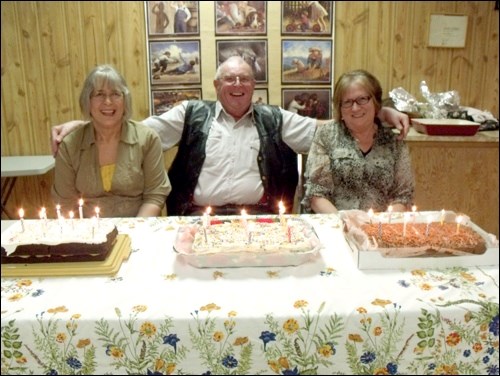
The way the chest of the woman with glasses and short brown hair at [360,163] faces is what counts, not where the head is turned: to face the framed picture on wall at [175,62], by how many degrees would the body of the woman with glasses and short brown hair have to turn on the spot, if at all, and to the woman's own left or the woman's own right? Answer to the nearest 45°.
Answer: approximately 135° to the woman's own right

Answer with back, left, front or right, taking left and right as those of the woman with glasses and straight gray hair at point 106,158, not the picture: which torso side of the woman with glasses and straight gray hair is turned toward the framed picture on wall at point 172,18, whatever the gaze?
back

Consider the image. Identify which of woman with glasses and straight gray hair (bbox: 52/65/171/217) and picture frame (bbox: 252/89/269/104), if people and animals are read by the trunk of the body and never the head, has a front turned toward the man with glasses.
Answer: the picture frame

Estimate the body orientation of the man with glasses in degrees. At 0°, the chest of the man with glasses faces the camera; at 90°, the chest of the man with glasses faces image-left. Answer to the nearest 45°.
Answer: approximately 0°

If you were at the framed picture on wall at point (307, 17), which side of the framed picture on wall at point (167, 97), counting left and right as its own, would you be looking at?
left

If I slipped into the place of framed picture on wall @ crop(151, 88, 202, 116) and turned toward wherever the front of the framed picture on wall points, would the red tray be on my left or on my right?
on my left

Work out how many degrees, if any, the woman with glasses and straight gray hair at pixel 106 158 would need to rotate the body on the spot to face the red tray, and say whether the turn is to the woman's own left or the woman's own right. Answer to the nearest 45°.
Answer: approximately 90° to the woman's own left

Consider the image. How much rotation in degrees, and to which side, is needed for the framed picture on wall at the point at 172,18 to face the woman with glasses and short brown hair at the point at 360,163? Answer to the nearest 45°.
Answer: approximately 45° to its left
